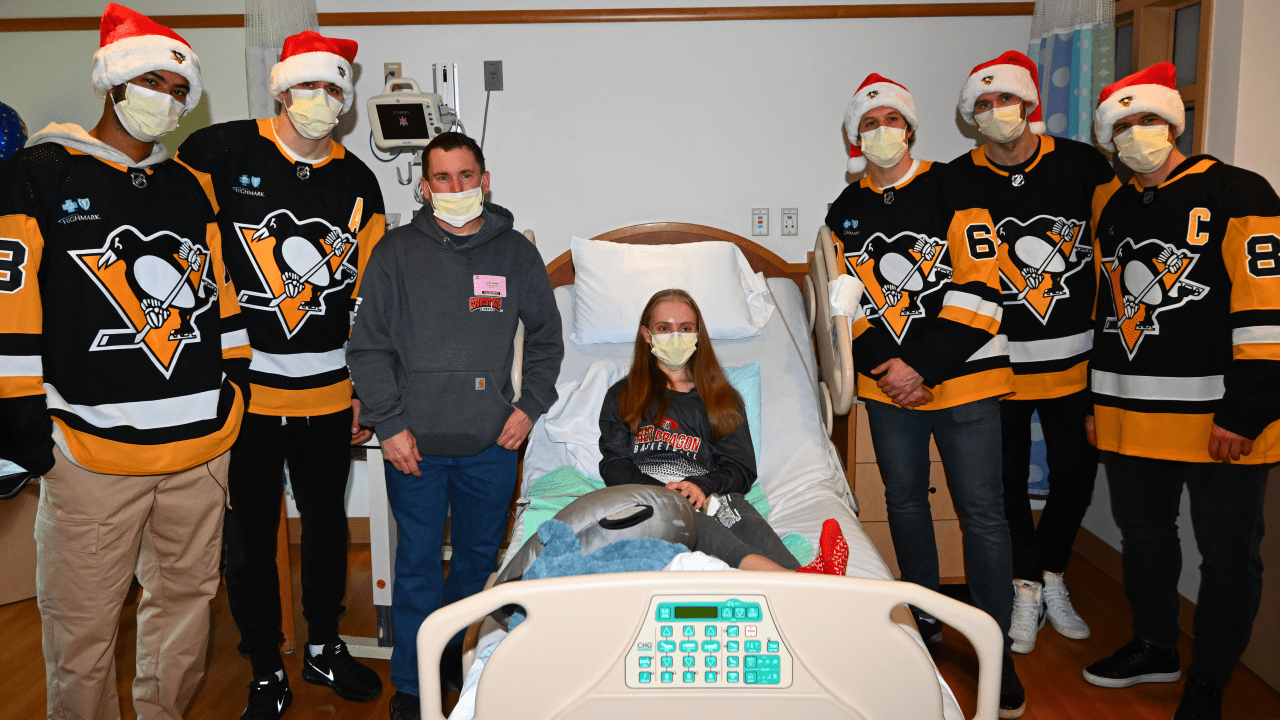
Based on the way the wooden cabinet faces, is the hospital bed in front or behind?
in front

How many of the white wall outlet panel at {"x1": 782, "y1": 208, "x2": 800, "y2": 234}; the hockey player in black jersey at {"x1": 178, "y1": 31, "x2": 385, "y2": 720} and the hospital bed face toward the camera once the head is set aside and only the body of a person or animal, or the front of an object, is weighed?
3

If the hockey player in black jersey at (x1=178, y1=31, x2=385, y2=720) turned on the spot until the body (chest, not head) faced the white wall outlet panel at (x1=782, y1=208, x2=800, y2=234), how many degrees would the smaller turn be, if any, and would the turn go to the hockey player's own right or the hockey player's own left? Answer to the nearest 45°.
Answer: approximately 90° to the hockey player's own left

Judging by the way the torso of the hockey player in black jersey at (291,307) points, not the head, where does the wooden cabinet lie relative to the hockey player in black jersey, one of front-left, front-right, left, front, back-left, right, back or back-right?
left

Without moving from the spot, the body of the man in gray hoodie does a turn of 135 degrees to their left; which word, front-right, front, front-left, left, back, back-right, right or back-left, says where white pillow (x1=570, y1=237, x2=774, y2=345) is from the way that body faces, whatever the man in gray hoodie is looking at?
front

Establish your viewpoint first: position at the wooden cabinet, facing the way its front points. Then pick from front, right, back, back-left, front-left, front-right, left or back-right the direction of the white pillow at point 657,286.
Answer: right

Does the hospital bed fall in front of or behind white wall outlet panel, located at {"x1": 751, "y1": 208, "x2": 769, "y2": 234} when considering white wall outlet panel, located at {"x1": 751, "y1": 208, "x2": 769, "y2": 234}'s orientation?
in front

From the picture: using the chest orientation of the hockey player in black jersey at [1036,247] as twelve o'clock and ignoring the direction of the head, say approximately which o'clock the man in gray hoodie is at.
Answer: The man in gray hoodie is roughly at 2 o'clock from the hockey player in black jersey.

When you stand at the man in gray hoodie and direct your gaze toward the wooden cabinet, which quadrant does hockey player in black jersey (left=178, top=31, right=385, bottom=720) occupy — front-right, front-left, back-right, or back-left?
back-left

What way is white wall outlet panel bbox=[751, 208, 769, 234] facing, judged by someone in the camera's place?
facing the viewer

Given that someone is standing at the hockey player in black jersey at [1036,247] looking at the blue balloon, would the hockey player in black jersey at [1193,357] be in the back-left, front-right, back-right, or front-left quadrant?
back-left

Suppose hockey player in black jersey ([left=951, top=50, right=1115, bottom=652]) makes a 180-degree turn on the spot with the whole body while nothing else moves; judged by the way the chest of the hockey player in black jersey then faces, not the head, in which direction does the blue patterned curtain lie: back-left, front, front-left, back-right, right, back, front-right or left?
front
